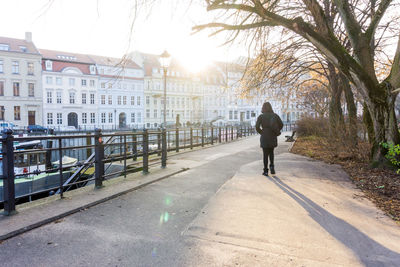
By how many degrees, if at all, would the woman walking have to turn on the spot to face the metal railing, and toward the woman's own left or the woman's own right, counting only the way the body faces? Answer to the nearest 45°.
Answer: approximately 90° to the woman's own left

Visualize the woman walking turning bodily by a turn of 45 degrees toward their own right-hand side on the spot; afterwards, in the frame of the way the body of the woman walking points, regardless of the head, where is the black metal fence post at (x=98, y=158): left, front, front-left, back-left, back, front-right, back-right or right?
back

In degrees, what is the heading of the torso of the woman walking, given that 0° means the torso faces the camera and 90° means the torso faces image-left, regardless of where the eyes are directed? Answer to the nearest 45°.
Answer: approximately 180°

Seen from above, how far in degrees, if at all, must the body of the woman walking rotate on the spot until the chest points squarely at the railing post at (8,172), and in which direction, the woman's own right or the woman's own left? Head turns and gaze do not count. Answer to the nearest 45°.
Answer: approximately 135° to the woman's own left
